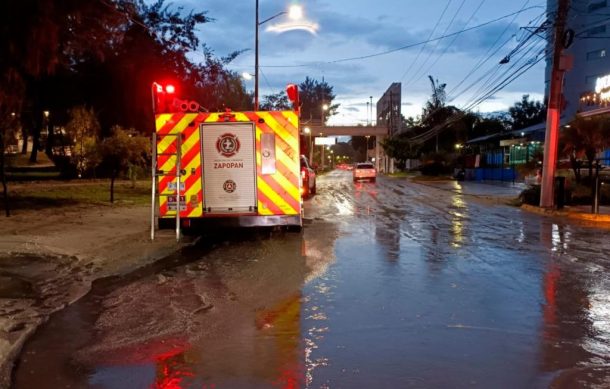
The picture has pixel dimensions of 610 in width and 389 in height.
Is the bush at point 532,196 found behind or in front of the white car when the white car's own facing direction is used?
behind

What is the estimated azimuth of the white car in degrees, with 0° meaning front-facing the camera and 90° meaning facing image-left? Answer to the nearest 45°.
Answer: approximately 180°

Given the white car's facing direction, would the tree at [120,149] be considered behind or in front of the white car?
behind

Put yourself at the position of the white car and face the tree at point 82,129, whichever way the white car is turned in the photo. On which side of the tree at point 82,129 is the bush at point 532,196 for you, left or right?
left

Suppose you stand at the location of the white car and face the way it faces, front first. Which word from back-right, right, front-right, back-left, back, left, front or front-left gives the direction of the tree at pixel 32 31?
back
